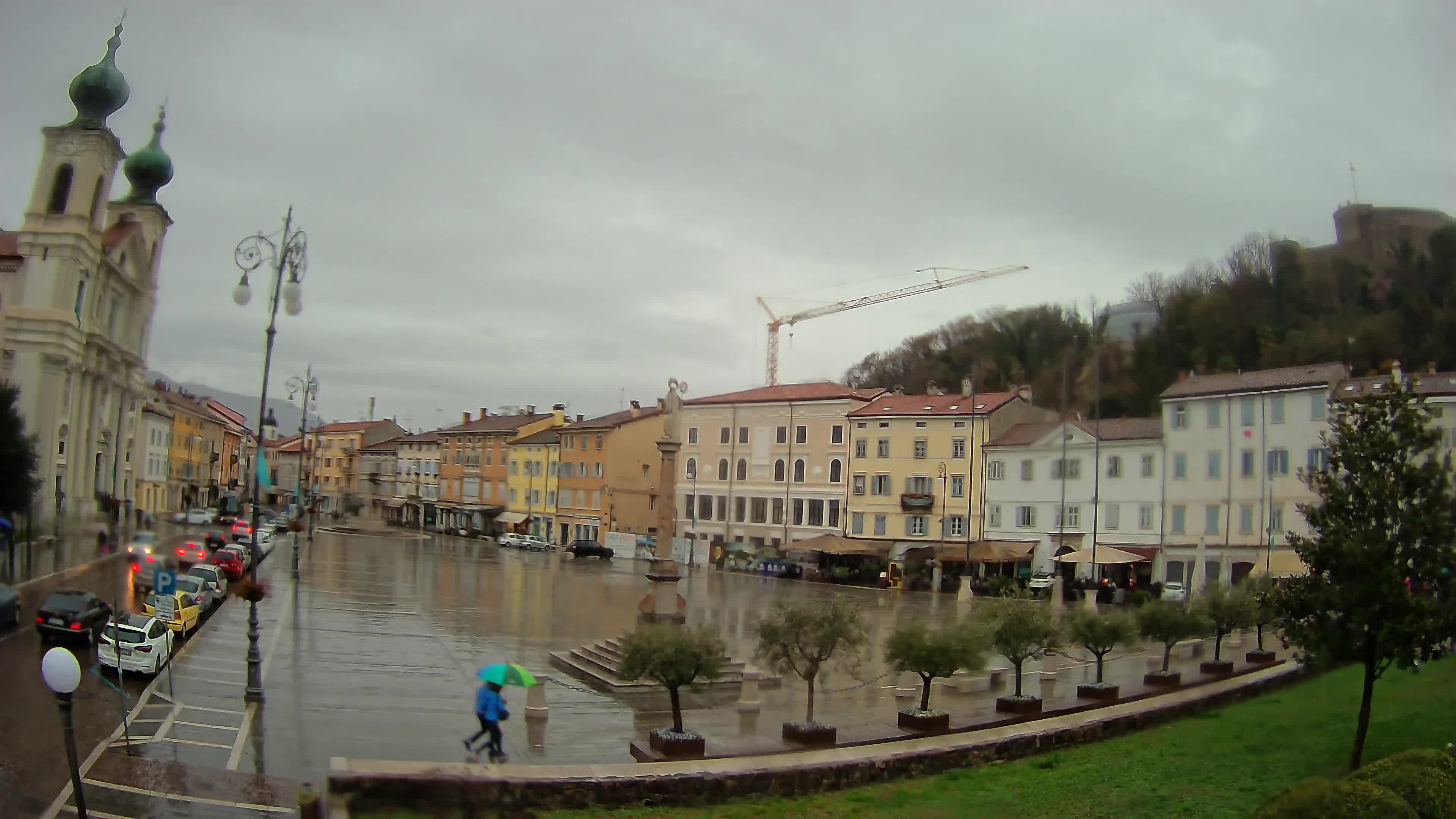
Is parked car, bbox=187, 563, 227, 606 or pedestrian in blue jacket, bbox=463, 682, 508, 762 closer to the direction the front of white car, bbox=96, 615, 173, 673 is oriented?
the parked car

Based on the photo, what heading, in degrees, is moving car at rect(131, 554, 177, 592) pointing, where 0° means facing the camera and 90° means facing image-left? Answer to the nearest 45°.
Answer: approximately 225°

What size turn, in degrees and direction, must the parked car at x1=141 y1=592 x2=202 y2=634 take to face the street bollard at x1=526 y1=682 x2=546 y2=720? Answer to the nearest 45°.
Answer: approximately 90° to its right

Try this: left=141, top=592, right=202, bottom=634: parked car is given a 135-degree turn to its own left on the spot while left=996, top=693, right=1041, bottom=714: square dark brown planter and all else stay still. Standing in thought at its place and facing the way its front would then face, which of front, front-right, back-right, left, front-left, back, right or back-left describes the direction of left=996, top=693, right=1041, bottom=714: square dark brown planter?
back-left

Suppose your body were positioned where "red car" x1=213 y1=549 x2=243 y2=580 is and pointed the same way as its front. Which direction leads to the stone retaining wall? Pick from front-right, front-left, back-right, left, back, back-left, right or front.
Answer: back-right

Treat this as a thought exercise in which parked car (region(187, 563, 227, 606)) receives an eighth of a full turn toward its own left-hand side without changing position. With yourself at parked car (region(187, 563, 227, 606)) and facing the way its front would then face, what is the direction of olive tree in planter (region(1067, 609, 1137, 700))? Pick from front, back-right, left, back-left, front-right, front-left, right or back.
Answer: back-right

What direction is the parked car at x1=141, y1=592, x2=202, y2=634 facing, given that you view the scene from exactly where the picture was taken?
facing away from the viewer and to the right of the viewer

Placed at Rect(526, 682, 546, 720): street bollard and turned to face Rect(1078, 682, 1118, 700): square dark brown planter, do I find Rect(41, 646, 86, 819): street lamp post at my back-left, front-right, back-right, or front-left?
back-right

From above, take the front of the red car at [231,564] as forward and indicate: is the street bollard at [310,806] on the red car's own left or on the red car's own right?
on the red car's own right

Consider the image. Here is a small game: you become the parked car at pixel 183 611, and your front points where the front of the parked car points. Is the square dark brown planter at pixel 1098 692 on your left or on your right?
on your right

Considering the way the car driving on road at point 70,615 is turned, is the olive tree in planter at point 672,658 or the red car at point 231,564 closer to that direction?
the red car

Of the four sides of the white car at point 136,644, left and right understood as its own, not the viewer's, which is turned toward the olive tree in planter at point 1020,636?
right

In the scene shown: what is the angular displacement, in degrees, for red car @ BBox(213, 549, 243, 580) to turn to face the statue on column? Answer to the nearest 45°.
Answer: approximately 90° to its right
